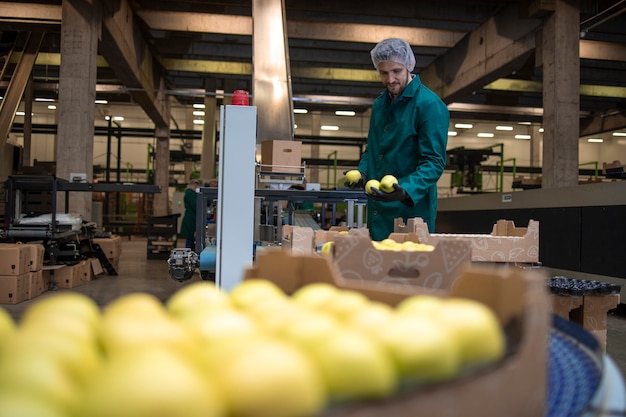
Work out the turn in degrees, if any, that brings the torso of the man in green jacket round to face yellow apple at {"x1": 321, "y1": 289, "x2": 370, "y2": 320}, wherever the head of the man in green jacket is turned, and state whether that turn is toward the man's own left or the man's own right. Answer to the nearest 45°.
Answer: approximately 45° to the man's own left

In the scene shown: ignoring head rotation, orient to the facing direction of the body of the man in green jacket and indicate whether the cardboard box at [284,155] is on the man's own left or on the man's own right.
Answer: on the man's own right

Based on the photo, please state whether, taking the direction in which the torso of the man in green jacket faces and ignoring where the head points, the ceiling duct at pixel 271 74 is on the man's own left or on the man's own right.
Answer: on the man's own right

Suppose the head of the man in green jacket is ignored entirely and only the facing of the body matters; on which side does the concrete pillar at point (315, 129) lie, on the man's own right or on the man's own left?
on the man's own right

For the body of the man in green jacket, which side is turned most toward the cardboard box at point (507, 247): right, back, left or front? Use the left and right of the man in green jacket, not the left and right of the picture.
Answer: left

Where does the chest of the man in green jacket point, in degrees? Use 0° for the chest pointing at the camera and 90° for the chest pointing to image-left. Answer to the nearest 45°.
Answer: approximately 45°

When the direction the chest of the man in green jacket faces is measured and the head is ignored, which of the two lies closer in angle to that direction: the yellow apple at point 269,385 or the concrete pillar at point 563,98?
the yellow apple

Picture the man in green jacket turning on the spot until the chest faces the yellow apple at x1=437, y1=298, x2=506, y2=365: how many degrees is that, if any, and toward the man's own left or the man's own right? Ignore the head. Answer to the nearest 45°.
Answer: approximately 45° to the man's own left

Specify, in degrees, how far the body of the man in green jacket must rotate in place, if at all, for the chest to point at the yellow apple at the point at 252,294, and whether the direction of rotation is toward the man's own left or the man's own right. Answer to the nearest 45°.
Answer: approximately 45° to the man's own left

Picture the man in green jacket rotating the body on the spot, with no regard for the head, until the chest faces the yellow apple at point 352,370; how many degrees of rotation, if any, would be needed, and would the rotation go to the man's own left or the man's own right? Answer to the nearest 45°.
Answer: approximately 45° to the man's own left

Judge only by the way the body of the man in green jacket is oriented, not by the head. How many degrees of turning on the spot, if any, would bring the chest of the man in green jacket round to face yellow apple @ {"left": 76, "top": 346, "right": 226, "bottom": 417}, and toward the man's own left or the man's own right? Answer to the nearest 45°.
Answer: approximately 45° to the man's own left
